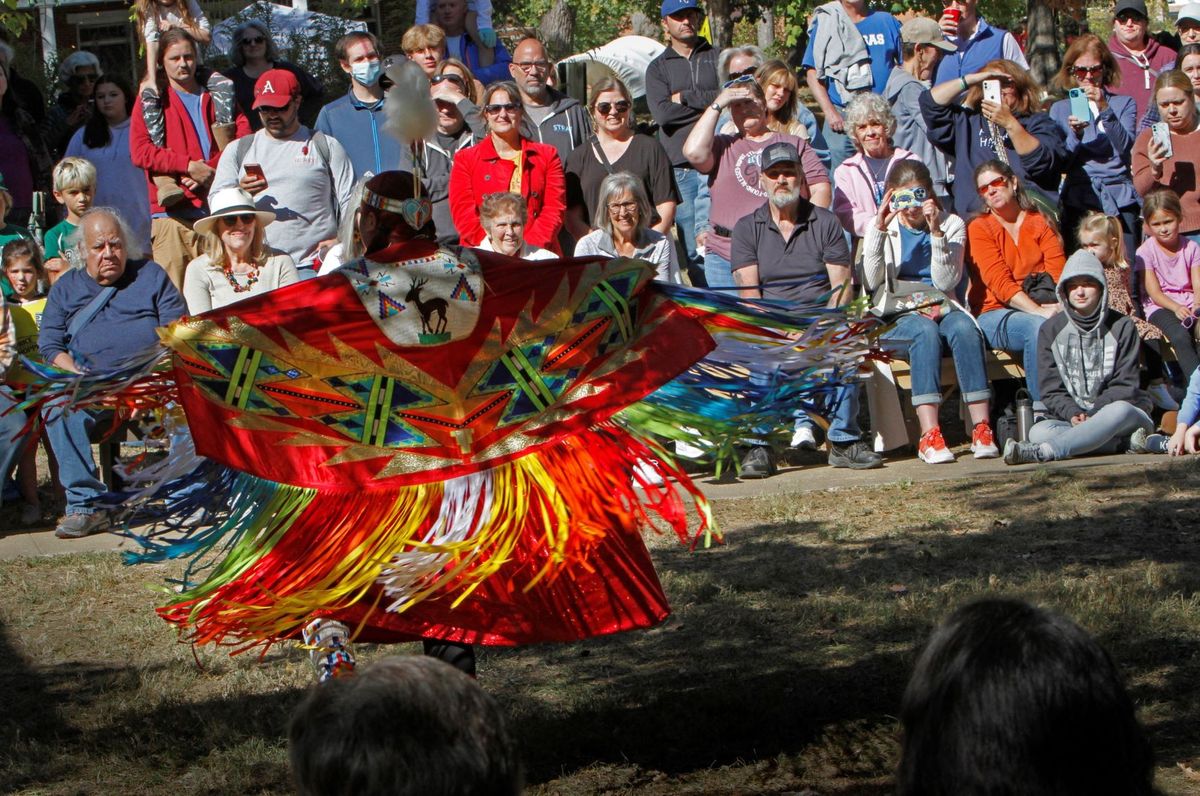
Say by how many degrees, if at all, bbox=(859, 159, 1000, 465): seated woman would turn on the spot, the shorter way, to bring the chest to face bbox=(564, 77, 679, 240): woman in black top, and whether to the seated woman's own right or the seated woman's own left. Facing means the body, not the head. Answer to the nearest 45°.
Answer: approximately 90° to the seated woman's own right

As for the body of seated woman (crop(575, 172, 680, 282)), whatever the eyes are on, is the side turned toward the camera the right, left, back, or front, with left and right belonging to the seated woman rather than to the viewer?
front

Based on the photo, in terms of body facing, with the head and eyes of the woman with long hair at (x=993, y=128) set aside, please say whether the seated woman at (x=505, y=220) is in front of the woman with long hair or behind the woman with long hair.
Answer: in front

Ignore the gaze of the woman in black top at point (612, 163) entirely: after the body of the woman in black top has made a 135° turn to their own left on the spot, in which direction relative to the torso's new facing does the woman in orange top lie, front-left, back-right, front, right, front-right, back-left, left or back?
front-right

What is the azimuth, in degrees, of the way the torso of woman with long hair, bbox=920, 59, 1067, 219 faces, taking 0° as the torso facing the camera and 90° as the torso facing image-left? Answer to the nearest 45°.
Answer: approximately 45°

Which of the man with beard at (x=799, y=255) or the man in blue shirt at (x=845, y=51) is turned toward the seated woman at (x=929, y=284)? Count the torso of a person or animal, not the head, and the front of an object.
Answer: the man in blue shirt

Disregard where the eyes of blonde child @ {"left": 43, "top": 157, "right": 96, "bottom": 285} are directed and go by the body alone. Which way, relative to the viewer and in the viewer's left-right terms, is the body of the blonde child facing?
facing the viewer and to the right of the viewer

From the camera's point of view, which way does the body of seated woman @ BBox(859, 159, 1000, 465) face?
toward the camera

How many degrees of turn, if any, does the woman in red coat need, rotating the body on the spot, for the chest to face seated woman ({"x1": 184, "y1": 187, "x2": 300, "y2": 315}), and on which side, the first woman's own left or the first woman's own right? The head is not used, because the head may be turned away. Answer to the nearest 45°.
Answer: approximately 45° to the first woman's own right

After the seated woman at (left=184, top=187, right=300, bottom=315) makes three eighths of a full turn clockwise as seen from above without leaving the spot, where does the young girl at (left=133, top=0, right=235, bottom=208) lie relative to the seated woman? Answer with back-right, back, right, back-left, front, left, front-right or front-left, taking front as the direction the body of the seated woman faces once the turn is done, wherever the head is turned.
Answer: front-right

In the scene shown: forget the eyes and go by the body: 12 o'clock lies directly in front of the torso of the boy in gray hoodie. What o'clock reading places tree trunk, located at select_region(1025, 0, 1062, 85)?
The tree trunk is roughly at 6 o'clock from the boy in gray hoodie.

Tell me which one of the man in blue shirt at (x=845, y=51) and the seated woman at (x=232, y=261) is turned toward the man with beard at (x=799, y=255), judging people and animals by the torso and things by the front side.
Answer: the man in blue shirt
